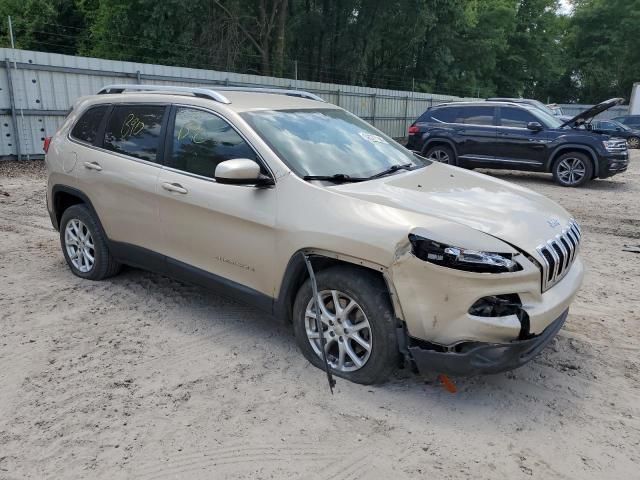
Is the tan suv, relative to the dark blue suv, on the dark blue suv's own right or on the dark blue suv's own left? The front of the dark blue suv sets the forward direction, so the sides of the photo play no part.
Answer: on the dark blue suv's own right

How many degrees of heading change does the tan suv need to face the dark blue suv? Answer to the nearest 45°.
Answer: approximately 90° to its left

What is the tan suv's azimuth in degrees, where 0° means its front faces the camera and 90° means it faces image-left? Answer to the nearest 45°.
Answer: approximately 315°
